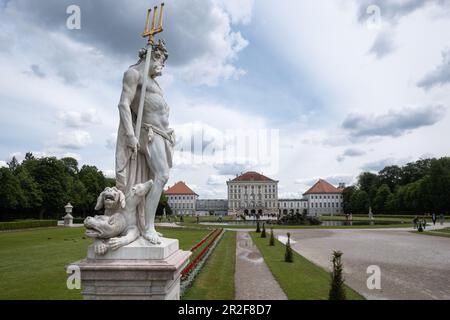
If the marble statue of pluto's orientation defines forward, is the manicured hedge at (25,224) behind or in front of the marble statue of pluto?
behind

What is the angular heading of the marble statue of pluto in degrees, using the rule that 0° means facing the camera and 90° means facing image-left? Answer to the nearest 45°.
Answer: approximately 315°
